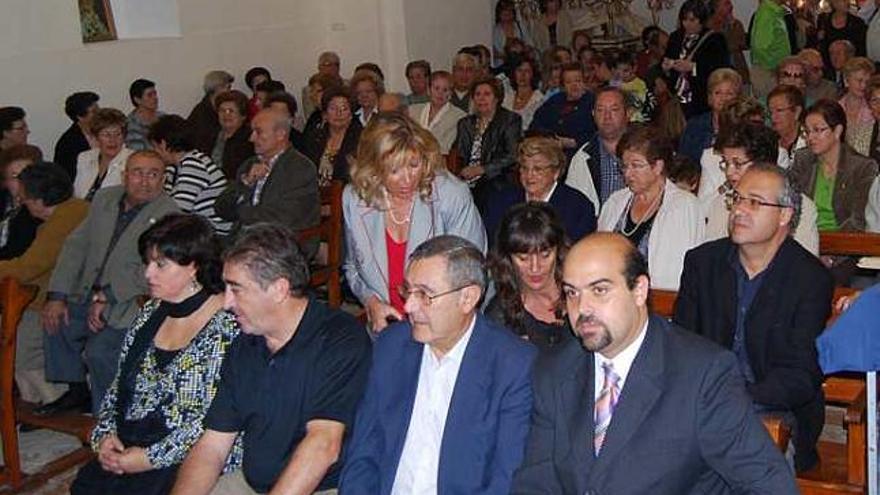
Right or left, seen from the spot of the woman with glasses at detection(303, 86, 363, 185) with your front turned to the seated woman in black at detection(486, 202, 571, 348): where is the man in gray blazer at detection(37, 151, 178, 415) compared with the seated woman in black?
right

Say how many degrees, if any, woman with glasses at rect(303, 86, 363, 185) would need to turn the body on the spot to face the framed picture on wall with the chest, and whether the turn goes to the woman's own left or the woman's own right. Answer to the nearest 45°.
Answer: approximately 135° to the woman's own right

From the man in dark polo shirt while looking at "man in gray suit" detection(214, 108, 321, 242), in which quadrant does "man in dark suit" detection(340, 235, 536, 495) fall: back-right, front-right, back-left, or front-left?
back-right

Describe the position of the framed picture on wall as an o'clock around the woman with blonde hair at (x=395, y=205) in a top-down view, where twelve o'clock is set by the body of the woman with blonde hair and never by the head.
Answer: The framed picture on wall is roughly at 5 o'clock from the woman with blonde hair.

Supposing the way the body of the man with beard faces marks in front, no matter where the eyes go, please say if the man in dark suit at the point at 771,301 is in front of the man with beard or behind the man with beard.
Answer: behind

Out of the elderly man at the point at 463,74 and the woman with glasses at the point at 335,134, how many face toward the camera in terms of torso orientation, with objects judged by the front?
2
